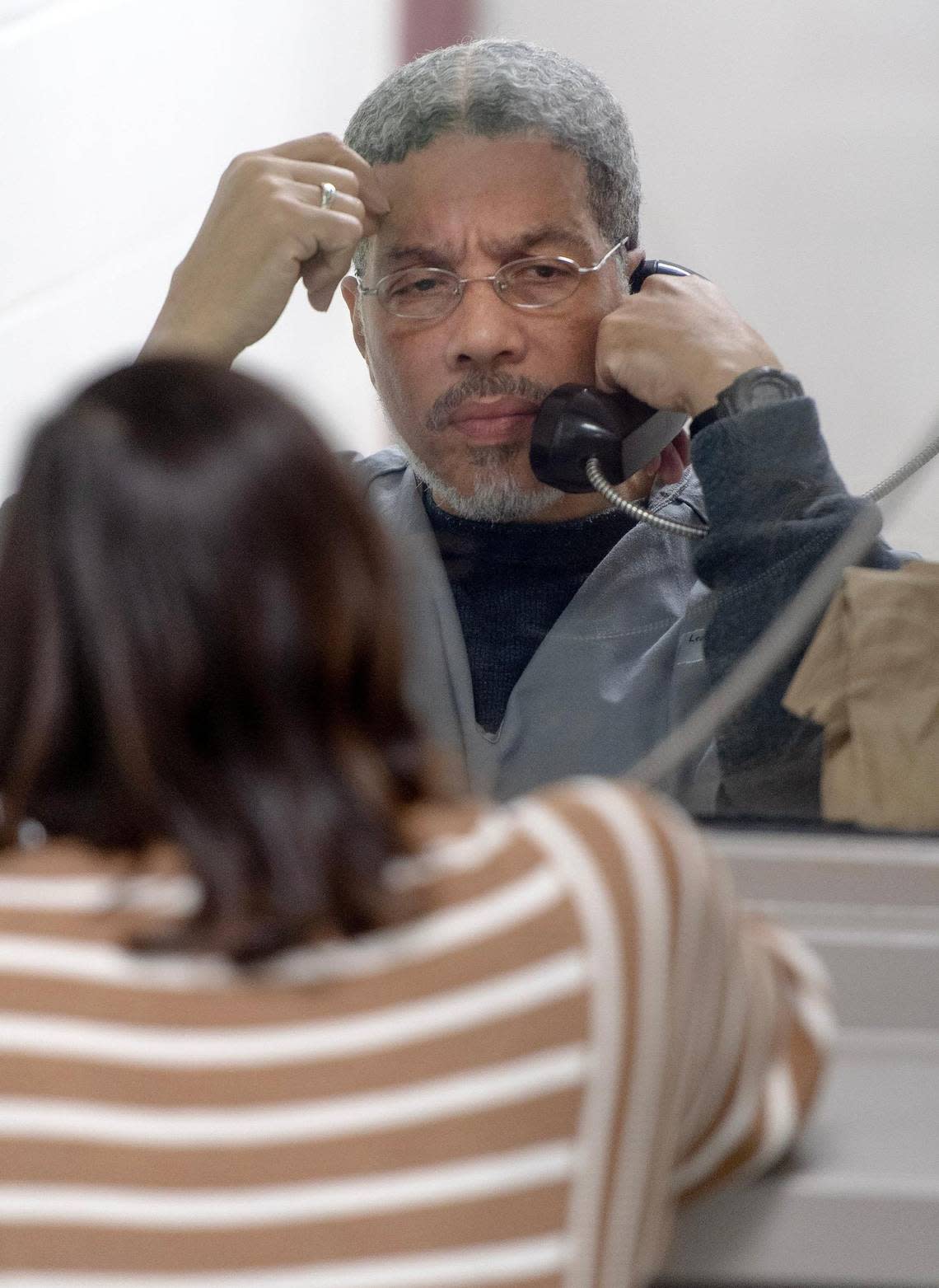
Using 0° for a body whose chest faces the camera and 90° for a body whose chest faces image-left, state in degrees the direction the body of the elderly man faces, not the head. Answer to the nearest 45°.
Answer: approximately 0°

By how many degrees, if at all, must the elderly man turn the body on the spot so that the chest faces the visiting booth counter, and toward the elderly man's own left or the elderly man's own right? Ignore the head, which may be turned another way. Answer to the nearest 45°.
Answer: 0° — they already face it
